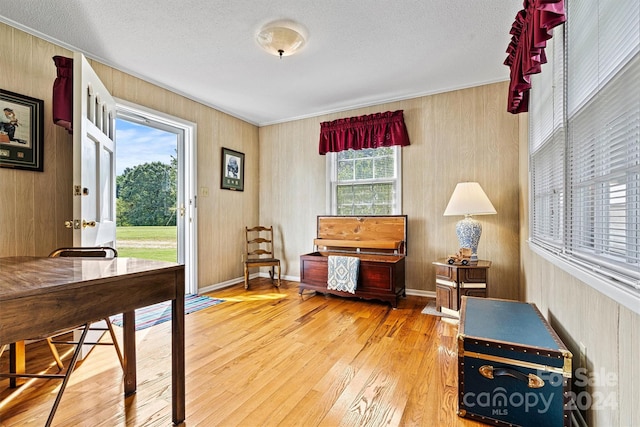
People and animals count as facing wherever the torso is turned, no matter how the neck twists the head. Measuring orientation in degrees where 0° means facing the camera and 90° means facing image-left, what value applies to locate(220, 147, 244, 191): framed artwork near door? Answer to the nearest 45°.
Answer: approximately 315°

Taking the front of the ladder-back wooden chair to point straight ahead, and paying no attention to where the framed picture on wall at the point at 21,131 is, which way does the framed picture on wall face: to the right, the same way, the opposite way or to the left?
to the left

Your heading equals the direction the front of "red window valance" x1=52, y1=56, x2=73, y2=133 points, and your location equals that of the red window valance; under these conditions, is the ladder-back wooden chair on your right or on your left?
on your left

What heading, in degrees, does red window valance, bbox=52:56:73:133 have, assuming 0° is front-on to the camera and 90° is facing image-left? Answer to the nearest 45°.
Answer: approximately 315°
